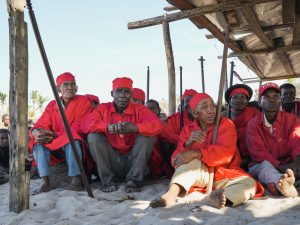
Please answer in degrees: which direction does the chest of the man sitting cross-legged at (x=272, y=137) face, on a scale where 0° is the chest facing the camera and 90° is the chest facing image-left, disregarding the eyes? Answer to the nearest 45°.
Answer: approximately 0°

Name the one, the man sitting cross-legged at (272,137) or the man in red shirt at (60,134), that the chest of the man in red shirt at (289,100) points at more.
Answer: the man sitting cross-legged

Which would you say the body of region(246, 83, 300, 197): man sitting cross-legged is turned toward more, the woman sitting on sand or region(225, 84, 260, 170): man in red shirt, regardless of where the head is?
the woman sitting on sand

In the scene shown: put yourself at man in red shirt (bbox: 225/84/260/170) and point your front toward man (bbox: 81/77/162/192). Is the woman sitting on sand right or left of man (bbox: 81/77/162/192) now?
left

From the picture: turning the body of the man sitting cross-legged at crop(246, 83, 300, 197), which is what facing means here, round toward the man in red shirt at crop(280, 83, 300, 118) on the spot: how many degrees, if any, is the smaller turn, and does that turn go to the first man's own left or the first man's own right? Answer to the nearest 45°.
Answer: approximately 180°

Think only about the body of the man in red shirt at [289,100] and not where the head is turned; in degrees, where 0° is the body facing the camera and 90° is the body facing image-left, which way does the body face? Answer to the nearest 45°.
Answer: approximately 0°

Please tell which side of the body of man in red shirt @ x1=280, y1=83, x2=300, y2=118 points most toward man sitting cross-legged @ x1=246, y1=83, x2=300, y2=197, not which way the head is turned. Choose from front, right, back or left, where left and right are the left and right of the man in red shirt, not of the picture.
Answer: front
